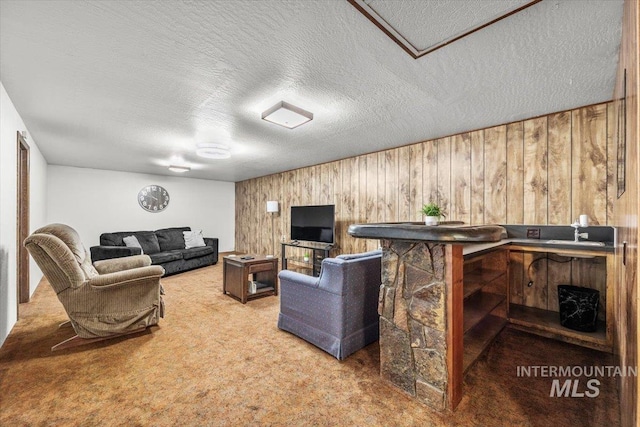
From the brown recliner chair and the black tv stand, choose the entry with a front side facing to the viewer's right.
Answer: the brown recliner chair

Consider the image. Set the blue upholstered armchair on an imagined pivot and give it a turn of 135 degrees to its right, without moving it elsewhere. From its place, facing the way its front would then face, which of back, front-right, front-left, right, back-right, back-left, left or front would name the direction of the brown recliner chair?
back

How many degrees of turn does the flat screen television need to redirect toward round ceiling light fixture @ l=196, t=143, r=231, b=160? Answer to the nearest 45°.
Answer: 0° — it already faces it

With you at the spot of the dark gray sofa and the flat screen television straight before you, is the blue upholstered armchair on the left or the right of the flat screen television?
right

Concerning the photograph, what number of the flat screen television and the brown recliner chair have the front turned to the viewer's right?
1

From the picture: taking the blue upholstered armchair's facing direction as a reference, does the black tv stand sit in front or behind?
in front

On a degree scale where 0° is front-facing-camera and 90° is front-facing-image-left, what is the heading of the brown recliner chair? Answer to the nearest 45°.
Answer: approximately 270°

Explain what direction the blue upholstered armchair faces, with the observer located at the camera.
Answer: facing away from the viewer and to the left of the viewer

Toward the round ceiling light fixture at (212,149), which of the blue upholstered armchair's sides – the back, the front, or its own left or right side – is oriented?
front

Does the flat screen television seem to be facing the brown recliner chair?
yes

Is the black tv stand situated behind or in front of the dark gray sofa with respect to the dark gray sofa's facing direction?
in front

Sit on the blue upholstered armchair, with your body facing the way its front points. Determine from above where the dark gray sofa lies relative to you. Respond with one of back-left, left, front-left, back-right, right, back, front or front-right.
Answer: front

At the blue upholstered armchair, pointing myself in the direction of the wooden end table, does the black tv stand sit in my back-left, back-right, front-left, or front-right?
front-right

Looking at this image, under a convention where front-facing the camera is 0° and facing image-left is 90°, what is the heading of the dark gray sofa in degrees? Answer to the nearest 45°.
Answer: approximately 315°

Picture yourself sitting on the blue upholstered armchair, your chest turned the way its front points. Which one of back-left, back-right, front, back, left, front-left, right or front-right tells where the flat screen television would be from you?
front-right
